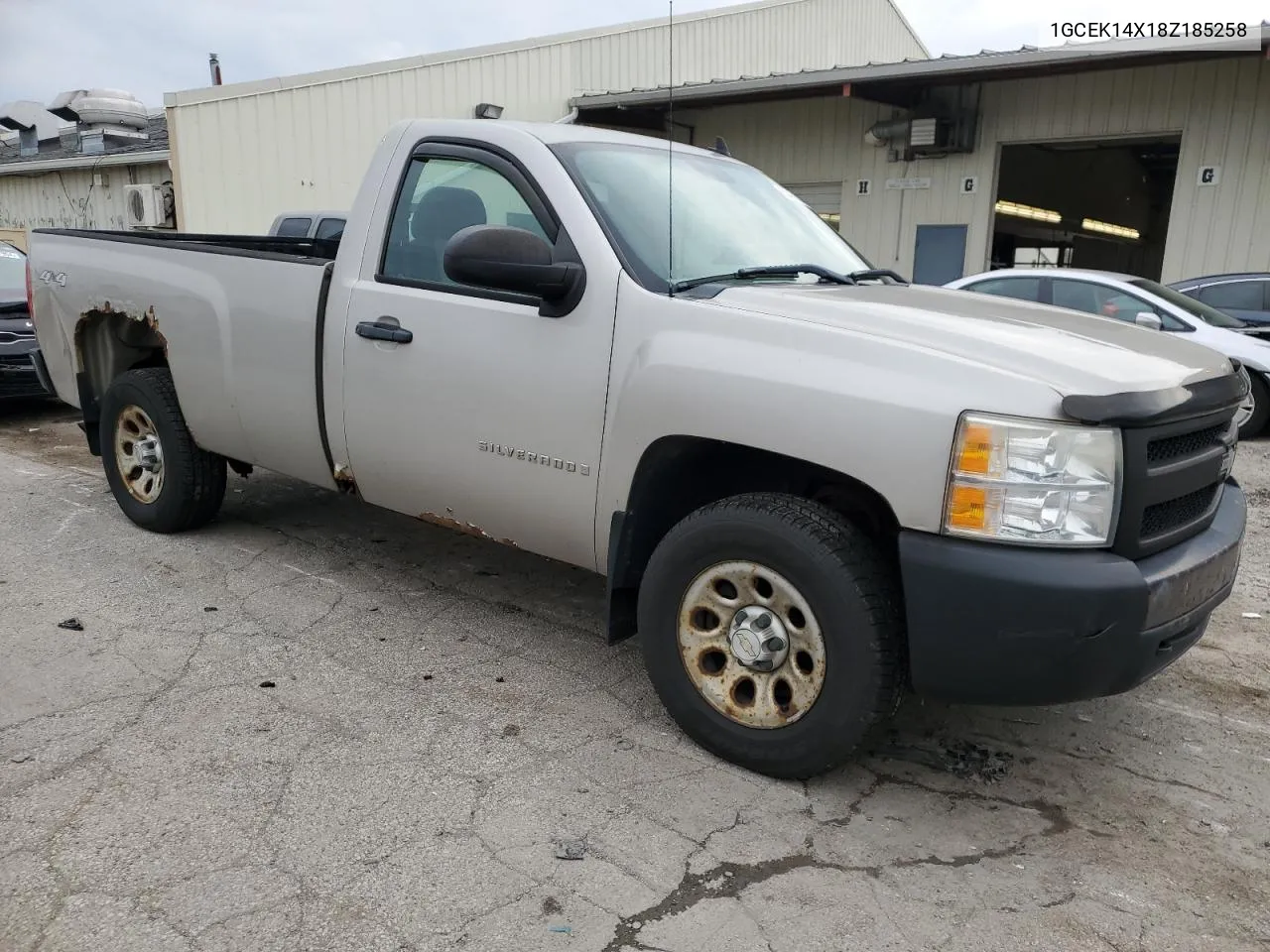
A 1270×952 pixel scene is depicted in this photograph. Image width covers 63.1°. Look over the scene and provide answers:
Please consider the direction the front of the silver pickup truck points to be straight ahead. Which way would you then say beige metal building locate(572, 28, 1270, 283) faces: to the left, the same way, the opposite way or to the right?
to the right

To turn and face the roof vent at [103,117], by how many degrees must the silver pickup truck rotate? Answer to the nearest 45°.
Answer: approximately 180°

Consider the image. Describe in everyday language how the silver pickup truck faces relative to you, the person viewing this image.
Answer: facing the viewer and to the right of the viewer

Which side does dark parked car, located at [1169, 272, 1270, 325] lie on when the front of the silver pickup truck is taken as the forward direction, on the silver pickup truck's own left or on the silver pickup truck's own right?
on the silver pickup truck's own left

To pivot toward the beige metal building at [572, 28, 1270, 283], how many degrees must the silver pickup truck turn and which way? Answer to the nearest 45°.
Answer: approximately 135° to its left

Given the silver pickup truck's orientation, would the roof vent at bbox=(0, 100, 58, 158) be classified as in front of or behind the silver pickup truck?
behind

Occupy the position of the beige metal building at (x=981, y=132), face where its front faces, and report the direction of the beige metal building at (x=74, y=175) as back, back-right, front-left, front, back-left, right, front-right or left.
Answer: front-right

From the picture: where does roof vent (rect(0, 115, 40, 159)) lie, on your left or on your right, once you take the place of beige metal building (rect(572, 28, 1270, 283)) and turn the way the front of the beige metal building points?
on your right

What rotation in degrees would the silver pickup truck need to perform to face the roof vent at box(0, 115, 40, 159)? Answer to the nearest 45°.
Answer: approximately 180°

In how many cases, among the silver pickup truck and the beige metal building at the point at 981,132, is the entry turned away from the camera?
0

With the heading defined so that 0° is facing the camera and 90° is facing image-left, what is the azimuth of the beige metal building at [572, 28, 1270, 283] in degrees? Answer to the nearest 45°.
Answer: approximately 45°

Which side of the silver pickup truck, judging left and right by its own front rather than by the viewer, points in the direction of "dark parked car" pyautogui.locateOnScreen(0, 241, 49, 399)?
back

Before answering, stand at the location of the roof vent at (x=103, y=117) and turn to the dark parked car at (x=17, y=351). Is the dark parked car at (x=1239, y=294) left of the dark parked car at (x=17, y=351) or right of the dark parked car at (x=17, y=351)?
left

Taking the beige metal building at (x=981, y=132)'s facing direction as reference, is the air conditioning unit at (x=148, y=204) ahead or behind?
ahead
